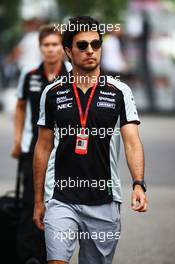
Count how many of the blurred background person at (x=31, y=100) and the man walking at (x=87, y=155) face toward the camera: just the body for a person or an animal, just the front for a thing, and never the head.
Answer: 2

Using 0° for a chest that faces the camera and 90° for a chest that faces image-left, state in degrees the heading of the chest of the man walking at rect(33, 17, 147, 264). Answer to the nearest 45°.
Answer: approximately 0°

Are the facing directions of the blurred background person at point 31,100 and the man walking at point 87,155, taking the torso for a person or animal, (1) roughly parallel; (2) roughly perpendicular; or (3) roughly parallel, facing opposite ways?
roughly parallel

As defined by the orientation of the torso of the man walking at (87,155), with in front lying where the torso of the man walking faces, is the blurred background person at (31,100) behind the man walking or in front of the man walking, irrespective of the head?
behind

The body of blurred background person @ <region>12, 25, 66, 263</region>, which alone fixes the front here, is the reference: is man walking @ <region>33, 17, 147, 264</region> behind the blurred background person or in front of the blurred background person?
in front

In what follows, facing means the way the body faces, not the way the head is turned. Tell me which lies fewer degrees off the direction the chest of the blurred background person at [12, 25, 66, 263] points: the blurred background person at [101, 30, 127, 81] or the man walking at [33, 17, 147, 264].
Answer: the man walking

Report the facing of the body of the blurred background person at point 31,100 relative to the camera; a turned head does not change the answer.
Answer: toward the camera

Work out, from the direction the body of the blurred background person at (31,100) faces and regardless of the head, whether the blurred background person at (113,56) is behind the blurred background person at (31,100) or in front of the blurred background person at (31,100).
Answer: behind

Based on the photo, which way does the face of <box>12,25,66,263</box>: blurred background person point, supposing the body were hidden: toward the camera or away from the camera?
toward the camera

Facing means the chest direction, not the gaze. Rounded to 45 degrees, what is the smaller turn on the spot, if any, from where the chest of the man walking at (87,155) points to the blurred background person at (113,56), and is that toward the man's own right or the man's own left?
approximately 180°
